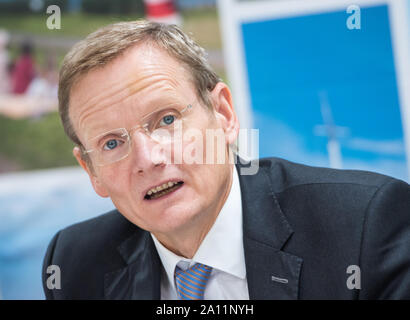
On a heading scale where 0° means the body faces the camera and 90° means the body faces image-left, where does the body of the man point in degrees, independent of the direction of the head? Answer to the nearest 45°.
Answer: approximately 45°

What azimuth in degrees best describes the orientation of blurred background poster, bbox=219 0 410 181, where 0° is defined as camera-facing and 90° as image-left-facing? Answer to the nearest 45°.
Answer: approximately 0°

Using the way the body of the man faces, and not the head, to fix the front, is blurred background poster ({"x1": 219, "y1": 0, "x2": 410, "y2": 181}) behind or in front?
behind
